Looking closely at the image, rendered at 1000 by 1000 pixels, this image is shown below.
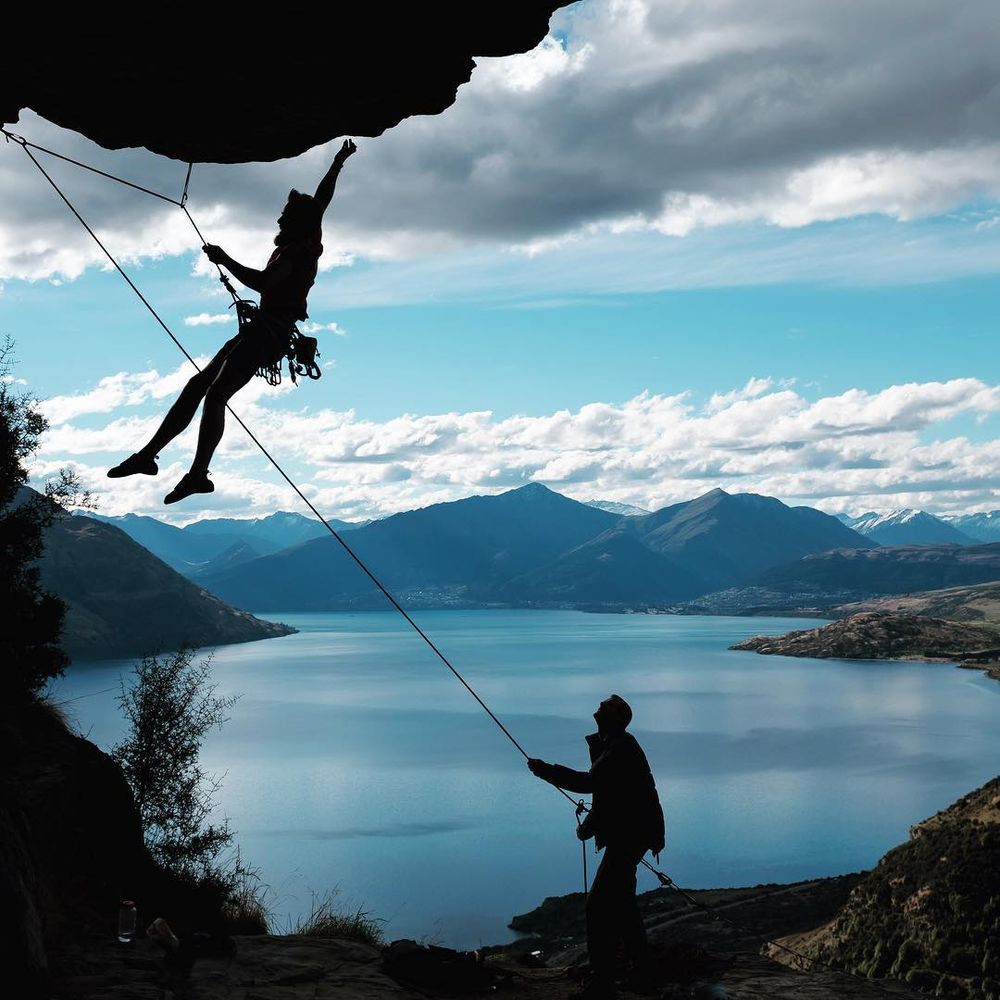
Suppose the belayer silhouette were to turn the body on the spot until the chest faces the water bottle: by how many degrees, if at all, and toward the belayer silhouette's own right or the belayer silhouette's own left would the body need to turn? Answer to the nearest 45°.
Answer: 0° — they already face it

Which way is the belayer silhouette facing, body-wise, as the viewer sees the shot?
to the viewer's left

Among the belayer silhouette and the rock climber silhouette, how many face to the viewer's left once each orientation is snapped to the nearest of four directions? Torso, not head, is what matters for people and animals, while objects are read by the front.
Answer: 2

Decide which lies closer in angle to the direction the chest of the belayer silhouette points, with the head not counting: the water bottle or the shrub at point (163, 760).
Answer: the water bottle

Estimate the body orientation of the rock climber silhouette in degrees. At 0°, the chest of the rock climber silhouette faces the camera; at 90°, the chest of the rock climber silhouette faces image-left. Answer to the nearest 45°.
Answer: approximately 90°
